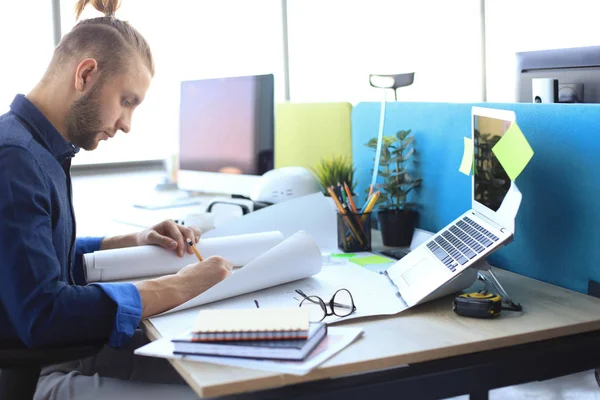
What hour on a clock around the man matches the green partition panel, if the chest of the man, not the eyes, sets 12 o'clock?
The green partition panel is roughly at 10 o'clock from the man.

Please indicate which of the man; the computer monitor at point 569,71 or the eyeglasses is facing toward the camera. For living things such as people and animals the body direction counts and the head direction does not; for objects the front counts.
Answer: the eyeglasses

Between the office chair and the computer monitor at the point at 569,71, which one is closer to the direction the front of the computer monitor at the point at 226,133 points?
the office chair

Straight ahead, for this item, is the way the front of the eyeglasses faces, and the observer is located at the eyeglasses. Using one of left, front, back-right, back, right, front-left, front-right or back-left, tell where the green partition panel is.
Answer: back

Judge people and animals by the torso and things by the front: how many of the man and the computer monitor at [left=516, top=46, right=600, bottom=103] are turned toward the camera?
0

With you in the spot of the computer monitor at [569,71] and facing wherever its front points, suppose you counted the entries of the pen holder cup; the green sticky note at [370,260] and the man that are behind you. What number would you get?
3

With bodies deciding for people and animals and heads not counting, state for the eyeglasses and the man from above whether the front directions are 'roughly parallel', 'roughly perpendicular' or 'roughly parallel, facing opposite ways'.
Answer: roughly perpendicular

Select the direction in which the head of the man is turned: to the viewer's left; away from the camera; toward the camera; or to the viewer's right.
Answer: to the viewer's right

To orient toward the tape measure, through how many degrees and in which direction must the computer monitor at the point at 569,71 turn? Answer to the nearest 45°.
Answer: approximately 135° to its right

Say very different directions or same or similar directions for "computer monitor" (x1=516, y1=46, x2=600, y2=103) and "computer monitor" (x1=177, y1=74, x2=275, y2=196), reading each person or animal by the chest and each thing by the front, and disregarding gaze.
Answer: very different directions

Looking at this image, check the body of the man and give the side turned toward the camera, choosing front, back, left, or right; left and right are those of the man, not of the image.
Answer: right
